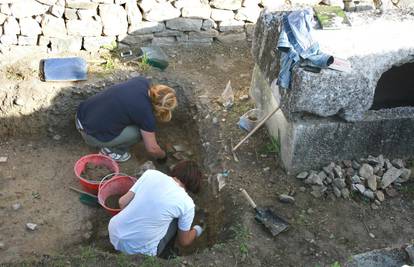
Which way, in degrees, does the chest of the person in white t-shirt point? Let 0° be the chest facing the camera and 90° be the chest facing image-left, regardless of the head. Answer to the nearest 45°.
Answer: approximately 225°

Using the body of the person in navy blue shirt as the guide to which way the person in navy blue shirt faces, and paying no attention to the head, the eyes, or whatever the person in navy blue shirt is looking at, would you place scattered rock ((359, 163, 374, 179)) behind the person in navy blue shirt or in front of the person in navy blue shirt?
in front

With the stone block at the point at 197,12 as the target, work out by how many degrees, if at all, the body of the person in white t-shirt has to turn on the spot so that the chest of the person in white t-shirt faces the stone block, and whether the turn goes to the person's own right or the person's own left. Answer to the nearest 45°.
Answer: approximately 45° to the person's own left

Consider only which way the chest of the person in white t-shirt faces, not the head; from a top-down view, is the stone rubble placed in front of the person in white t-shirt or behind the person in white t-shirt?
in front

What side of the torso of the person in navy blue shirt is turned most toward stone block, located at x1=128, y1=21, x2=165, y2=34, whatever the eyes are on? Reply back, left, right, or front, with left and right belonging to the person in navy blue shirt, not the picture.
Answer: left

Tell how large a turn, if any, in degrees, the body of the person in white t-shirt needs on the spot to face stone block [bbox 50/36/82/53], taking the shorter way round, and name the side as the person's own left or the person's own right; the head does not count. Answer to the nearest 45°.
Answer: approximately 90° to the person's own left

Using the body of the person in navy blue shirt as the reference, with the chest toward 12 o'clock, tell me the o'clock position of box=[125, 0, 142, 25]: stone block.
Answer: The stone block is roughly at 9 o'clock from the person in navy blue shirt.

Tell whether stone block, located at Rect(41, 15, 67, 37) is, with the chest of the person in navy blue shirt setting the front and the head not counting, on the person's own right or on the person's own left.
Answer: on the person's own left

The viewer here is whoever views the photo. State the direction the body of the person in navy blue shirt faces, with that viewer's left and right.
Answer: facing to the right of the viewer

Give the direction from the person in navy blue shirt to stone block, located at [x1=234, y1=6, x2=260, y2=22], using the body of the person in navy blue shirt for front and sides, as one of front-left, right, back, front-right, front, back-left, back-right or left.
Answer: front-left
